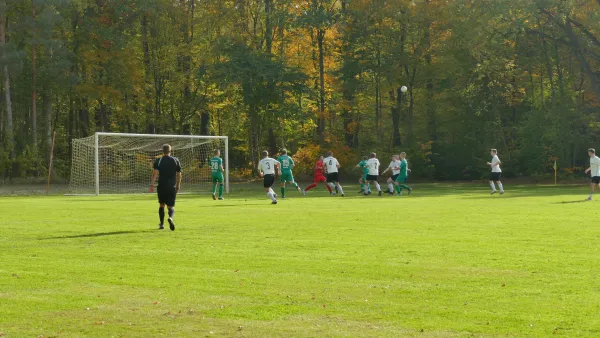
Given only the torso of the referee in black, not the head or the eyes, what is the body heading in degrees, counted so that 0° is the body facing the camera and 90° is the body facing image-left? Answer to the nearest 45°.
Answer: approximately 180°

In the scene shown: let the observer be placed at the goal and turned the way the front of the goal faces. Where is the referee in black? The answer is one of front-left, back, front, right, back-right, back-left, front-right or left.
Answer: front-right

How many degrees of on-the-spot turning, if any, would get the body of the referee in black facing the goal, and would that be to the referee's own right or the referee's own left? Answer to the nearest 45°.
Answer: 0° — they already face it

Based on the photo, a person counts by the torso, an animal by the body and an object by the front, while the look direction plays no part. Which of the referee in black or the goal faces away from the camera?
the referee in black

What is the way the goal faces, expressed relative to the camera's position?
facing the viewer and to the right of the viewer

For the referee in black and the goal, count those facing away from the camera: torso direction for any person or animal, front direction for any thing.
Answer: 1
